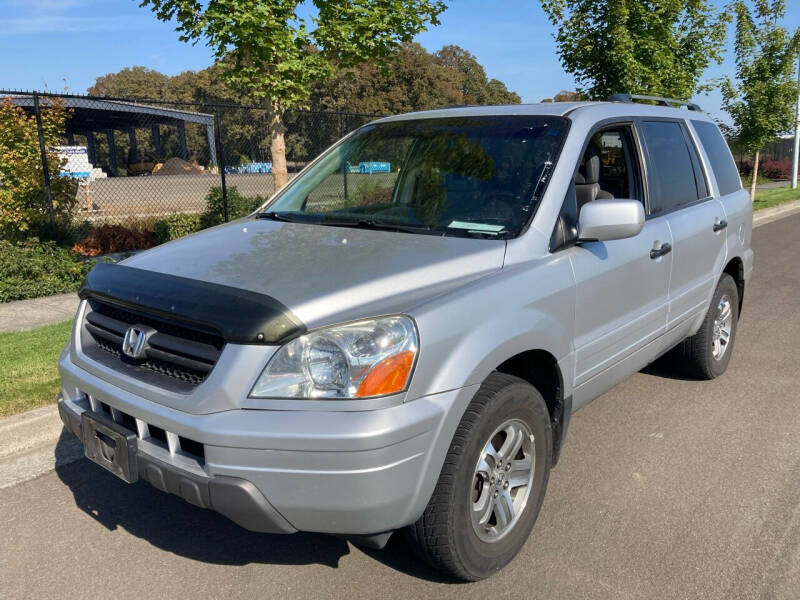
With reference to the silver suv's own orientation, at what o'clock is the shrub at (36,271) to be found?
The shrub is roughly at 3 o'clock from the silver suv.

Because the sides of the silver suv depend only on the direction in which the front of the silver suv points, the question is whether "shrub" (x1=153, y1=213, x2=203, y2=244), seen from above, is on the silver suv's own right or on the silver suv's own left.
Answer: on the silver suv's own right

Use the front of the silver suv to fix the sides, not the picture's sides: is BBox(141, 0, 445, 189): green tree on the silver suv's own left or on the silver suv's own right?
on the silver suv's own right

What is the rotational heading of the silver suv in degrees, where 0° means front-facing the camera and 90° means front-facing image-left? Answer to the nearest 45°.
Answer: approximately 45°

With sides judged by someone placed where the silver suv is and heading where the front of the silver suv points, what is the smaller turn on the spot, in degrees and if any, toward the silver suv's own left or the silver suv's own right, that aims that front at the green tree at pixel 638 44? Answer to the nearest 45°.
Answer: approximately 135° to the silver suv's own right

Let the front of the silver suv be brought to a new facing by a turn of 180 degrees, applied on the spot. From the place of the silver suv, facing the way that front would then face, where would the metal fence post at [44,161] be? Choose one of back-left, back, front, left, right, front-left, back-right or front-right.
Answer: left

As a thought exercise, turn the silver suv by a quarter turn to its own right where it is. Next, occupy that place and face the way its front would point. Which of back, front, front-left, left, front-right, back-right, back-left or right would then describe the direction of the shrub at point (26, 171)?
front

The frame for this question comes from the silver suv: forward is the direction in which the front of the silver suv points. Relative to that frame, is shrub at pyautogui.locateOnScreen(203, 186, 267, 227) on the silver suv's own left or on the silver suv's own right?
on the silver suv's own right

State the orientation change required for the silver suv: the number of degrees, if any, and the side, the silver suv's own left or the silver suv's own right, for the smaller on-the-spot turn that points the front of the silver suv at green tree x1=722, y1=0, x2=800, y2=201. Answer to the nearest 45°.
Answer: approximately 180°
